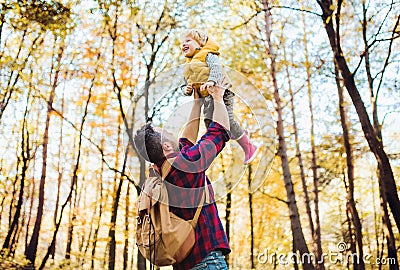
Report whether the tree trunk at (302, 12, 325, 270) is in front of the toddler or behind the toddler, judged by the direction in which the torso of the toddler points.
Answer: behind

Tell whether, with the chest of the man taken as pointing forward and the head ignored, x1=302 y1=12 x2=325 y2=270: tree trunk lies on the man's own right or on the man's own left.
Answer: on the man's own left

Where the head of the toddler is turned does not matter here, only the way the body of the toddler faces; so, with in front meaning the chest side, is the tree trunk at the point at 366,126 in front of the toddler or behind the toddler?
behind

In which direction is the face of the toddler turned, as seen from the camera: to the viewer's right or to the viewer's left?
to the viewer's left

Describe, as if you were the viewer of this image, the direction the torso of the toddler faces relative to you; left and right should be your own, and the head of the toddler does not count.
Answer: facing the viewer and to the left of the viewer

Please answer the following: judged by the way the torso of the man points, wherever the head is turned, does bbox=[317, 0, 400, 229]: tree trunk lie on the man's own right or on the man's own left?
on the man's own left

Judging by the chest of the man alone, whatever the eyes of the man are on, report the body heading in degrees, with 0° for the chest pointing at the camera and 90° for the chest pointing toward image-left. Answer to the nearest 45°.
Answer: approximately 270°
